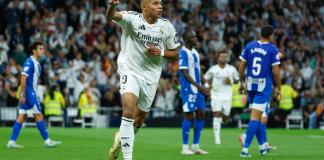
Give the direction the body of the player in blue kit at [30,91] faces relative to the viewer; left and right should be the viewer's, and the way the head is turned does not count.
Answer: facing to the right of the viewer

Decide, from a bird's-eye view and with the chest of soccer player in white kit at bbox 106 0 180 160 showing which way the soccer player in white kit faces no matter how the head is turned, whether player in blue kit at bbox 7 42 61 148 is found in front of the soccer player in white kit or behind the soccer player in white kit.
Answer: behind

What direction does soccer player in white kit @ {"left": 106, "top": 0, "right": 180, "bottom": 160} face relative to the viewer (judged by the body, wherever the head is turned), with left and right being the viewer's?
facing the viewer and to the right of the viewer

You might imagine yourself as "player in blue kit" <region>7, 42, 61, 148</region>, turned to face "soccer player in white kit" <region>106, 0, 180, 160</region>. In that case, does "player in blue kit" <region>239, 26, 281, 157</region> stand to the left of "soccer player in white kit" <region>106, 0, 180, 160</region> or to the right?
left

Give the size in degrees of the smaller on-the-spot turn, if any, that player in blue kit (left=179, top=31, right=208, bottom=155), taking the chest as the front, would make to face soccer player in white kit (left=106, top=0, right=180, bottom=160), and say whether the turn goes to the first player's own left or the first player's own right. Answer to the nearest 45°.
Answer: approximately 45° to the first player's own right

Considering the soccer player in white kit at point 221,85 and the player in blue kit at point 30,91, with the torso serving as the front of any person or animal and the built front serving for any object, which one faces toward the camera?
the soccer player in white kit

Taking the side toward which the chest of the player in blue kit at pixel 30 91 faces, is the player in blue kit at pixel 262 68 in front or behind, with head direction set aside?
in front

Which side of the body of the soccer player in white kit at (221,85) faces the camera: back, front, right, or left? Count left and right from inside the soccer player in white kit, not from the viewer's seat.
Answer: front

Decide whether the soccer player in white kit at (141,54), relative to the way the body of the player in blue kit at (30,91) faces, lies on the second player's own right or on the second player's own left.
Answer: on the second player's own right
